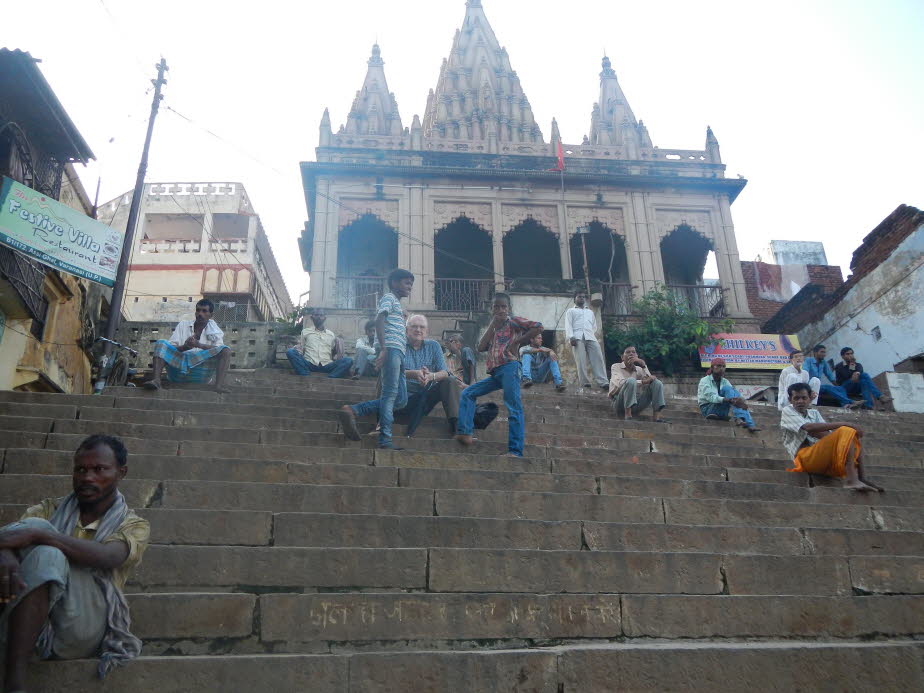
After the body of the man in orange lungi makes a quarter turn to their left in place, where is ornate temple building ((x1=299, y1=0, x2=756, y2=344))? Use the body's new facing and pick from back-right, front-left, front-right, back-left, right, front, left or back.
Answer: left

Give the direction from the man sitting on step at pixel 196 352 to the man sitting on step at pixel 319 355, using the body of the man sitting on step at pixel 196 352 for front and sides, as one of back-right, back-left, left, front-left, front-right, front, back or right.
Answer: back-left

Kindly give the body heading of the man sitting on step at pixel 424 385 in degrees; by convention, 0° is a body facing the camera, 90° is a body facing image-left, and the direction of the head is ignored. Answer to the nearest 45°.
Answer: approximately 0°

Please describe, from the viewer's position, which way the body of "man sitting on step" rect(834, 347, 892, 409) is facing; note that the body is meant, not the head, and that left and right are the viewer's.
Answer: facing the viewer and to the right of the viewer

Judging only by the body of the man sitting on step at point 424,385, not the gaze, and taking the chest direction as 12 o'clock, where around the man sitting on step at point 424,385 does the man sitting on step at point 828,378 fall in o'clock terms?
the man sitting on step at point 828,378 is roughly at 8 o'clock from the man sitting on step at point 424,385.
